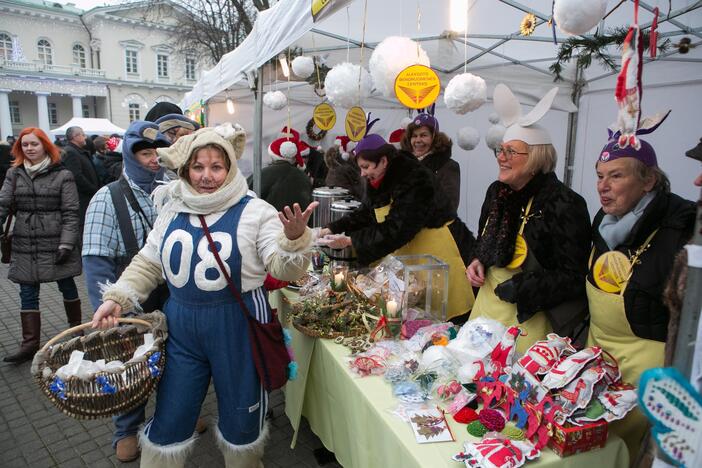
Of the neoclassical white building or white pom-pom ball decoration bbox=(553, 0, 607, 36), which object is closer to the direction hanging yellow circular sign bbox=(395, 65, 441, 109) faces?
the white pom-pom ball decoration

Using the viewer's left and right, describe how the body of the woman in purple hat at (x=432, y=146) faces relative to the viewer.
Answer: facing the viewer and to the left of the viewer

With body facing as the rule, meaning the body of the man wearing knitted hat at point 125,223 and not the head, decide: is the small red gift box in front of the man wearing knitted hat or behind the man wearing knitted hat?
in front

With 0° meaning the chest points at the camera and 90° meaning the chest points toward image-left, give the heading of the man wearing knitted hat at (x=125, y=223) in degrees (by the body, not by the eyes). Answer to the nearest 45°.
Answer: approximately 315°

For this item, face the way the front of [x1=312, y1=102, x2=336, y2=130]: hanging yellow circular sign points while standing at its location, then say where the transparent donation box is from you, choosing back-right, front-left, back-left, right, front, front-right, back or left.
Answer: front

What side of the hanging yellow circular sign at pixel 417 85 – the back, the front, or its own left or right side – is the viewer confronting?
front

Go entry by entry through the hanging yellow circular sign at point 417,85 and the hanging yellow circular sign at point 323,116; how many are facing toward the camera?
2

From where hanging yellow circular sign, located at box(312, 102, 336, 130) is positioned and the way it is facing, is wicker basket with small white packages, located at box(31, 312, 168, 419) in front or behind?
in front

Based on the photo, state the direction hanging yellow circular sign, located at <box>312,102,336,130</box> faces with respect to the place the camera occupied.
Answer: facing the viewer

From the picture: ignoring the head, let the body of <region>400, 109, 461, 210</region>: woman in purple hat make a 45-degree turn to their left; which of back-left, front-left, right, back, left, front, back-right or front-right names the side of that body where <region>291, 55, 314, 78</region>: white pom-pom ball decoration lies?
right

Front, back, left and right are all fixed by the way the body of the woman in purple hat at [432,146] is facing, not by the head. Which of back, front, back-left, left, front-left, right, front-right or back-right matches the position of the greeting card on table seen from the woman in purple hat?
front-left

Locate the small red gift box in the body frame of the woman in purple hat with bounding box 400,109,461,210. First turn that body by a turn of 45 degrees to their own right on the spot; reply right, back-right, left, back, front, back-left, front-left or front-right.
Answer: left
